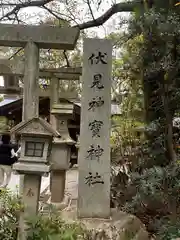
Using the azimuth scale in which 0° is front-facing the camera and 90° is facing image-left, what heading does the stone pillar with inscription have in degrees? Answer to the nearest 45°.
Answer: approximately 0°

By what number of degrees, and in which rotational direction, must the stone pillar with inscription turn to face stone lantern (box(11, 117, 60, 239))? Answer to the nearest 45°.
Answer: approximately 45° to its right
